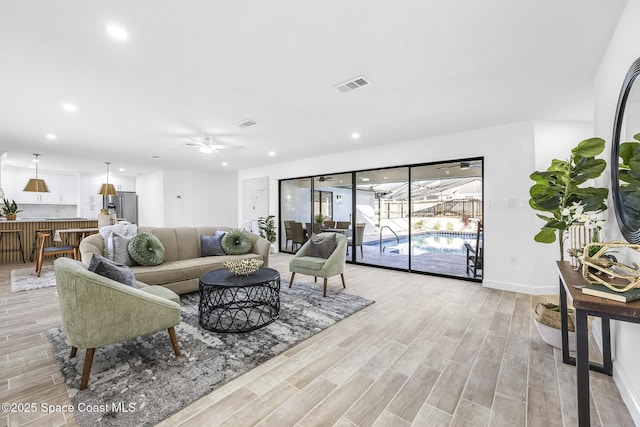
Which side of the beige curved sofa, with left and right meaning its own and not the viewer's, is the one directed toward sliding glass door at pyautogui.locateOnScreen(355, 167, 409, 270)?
left

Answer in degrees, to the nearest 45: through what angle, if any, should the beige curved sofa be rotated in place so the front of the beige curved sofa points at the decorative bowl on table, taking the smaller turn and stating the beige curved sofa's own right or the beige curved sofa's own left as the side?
0° — it already faces it

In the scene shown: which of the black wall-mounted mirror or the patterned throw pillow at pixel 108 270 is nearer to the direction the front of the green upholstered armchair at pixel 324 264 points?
the patterned throw pillow

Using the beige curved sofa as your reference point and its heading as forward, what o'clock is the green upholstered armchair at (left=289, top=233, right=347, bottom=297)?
The green upholstered armchair is roughly at 10 o'clock from the beige curved sofa.

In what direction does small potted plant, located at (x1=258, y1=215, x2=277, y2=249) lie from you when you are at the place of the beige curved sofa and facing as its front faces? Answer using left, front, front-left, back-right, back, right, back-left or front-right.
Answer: back-left

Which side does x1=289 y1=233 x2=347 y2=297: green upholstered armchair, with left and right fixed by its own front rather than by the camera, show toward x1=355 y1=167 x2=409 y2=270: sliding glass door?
back

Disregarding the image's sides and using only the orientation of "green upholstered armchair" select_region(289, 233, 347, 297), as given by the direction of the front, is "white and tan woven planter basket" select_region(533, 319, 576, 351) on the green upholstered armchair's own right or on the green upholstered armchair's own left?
on the green upholstered armchair's own left

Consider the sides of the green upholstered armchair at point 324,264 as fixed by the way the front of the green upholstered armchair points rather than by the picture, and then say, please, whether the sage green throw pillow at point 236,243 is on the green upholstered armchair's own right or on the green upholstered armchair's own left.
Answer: on the green upholstered armchair's own right

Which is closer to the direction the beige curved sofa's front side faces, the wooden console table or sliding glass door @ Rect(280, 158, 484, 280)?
the wooden console table

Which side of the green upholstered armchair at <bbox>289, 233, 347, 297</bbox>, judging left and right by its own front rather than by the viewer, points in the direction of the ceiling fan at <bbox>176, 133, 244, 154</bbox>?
right

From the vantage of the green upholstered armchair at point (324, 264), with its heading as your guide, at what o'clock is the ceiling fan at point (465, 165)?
The ceiling fan is roughly at 7 o'clock from the green upholstered armchair.

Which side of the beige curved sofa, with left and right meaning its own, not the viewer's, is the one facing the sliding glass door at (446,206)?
left

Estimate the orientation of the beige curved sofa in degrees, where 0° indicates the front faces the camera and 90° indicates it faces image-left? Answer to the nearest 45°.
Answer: approximately 0°
